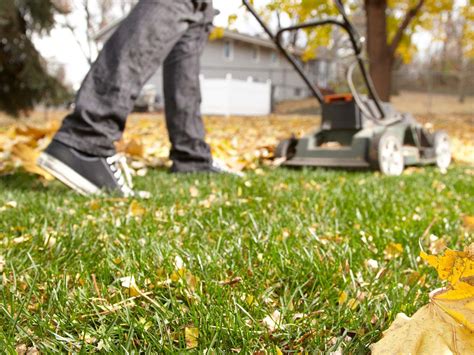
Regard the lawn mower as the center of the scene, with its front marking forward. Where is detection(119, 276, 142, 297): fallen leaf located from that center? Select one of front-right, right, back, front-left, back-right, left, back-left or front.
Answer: back-right

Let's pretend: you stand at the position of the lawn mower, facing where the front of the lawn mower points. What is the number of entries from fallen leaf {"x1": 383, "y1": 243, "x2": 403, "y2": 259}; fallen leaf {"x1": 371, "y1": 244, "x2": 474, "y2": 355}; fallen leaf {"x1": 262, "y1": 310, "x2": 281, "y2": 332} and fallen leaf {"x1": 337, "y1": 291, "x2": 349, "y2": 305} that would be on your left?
0

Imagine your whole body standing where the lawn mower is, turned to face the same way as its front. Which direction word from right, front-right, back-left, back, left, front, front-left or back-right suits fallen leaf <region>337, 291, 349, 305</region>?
back-right

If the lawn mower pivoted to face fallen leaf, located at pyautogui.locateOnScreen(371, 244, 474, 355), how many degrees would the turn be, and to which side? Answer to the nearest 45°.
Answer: approximately 135° to its right

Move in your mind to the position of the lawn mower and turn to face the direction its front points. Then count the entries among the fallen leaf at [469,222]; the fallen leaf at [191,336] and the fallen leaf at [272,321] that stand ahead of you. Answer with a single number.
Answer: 0

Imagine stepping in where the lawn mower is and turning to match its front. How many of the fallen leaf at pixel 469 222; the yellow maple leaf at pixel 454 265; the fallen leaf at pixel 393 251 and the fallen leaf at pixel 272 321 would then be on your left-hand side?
0

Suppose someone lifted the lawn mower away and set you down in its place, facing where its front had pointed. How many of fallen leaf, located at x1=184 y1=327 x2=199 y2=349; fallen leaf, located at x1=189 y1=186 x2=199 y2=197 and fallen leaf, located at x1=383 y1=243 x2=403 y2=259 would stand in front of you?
0

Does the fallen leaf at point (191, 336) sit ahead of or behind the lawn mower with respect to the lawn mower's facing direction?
behind

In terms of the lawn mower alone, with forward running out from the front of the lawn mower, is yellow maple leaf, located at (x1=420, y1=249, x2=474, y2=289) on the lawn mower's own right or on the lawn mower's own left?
on the lawn mower's own right

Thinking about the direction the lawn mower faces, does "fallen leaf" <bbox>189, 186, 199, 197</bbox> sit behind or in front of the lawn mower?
behind

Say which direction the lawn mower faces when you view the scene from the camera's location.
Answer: facing away from the viewer and to the right of the viewer
